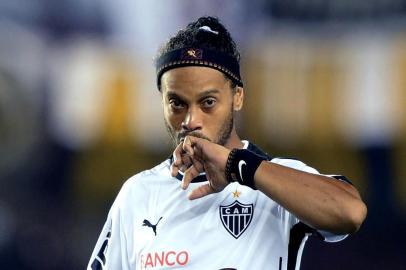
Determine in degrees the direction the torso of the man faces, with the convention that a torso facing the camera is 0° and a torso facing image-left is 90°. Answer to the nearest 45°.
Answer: approximately 0°
